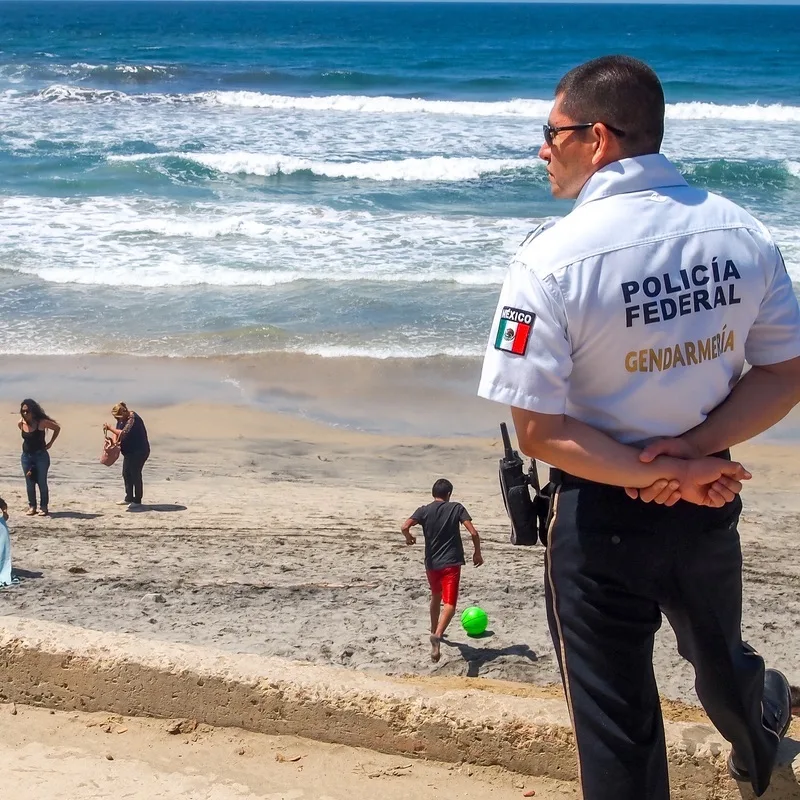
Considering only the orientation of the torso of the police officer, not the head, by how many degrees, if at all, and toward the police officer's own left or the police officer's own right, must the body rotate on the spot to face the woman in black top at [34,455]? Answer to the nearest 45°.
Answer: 0° — they already face them

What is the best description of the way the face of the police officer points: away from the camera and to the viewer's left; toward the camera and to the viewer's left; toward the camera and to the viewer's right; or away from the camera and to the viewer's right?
away from the camera and to the viewer's left

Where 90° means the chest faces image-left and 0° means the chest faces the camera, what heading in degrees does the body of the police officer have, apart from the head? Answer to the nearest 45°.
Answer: approximately 135°
